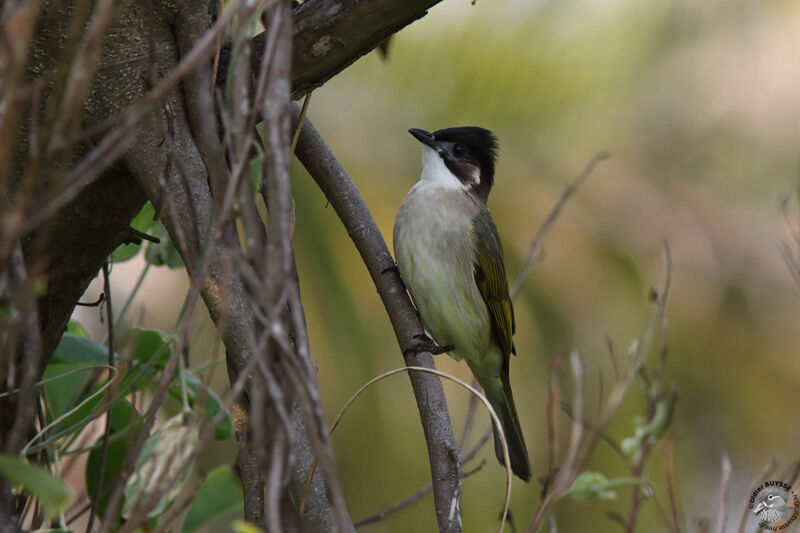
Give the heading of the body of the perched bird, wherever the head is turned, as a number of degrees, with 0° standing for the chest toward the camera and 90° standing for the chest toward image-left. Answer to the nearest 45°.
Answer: approximately 45°

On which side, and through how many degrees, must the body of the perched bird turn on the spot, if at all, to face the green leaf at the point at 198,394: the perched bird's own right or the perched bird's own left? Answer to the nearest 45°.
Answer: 0° — it already faces it

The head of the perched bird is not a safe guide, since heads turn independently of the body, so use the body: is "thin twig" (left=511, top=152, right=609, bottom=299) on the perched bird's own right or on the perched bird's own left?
on the perched bird's own left

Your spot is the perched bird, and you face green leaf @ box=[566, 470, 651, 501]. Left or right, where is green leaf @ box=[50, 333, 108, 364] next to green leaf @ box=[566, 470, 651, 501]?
right

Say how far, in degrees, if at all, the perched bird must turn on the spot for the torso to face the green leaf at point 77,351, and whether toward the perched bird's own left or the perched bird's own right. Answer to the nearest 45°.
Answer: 0° — it already faces it

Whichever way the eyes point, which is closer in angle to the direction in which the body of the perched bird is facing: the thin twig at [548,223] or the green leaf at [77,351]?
the green leaf

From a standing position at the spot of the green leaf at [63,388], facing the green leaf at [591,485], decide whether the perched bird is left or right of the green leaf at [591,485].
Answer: left
